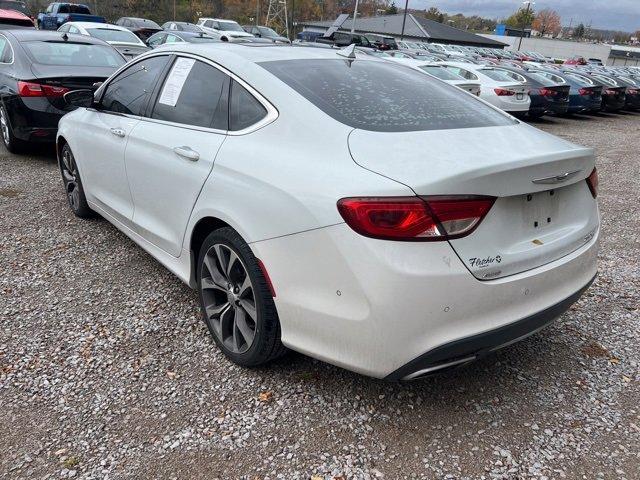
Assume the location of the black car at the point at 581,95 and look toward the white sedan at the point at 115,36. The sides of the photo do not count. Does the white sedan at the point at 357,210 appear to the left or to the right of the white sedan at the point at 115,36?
left

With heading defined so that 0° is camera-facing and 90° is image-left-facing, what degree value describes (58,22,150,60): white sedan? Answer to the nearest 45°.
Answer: approximately 135°

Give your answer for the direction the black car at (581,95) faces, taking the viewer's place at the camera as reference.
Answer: facing away from the viewer and to the left of the viewer

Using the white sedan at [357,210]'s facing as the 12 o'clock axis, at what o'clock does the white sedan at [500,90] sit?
the white sedan at [500,90] is roughly at 2 o'clock from the white sedan at [357,210].

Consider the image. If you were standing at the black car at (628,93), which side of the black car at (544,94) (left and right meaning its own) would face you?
right

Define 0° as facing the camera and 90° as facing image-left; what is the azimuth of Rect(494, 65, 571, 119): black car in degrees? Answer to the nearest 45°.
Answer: approximately 135°

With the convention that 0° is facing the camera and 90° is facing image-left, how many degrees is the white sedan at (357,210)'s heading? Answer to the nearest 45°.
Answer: approximately 135°
